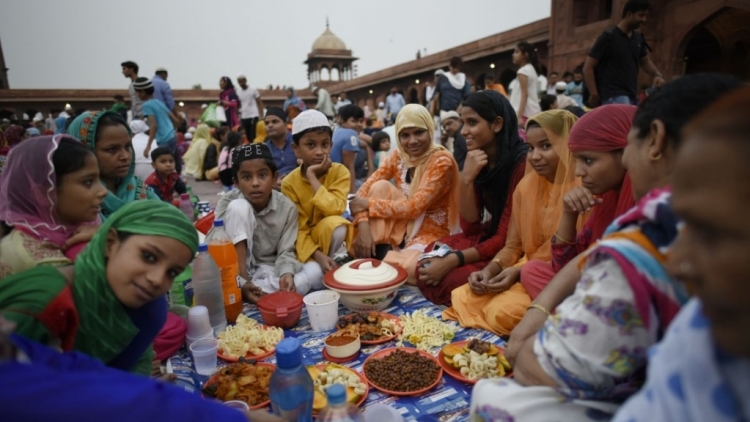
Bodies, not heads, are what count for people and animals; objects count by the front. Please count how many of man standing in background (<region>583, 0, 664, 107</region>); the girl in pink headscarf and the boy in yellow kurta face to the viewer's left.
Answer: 0

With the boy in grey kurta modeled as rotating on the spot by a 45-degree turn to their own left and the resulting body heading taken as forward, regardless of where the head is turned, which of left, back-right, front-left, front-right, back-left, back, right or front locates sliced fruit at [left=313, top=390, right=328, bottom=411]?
front-right

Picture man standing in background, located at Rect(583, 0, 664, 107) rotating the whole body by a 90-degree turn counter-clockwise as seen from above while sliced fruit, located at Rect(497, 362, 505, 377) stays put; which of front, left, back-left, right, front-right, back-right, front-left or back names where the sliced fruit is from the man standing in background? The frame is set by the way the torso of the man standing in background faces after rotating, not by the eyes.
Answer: back-right

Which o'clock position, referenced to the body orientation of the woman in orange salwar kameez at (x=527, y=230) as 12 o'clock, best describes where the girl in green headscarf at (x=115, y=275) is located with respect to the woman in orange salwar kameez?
The girl in green headscarf is roughly at 12 o'clock from the woman in orange salwar kameez.

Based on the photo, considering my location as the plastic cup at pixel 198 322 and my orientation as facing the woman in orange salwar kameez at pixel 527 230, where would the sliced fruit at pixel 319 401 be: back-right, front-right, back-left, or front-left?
front-right

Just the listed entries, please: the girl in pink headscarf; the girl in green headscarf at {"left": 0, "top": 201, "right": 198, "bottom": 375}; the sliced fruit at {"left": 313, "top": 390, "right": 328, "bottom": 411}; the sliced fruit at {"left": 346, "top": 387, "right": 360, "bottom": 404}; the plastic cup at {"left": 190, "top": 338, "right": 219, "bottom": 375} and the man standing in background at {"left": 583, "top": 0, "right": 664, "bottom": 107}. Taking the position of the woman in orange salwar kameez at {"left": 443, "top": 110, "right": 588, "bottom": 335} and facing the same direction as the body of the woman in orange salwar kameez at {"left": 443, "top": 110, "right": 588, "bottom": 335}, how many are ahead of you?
5

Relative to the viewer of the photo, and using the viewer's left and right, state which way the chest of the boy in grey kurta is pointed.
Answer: facing the viewer

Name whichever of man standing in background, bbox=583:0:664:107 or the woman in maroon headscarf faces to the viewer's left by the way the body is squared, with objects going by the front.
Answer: the woman in maroon headscarf

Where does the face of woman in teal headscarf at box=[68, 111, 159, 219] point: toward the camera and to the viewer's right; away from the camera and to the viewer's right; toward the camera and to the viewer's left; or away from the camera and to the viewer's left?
toward the camera and to the viewer's right

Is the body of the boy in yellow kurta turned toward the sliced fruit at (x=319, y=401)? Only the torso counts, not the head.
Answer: yes

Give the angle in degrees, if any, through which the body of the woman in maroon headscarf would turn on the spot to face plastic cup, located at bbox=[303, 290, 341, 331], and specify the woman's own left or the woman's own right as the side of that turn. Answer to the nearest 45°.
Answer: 0° — they already face it

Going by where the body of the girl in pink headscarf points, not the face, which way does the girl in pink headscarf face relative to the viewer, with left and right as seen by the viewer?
facing to the right of the viewer

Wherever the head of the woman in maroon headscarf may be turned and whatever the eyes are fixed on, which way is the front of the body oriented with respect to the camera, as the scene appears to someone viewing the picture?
to the viewer's left
